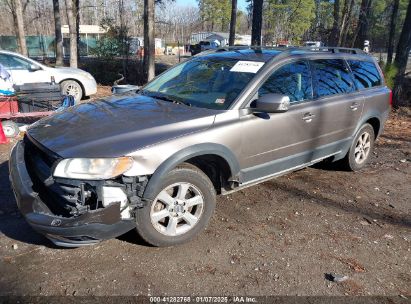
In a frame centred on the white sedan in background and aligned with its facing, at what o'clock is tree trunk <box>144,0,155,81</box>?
The tree trunk is roughly at 11 o'clock from the white sedan in background.

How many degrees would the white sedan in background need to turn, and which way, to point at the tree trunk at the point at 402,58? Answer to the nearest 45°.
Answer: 0° — it already faces it

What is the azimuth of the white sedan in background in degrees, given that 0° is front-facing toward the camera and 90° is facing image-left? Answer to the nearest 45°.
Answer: approximately 270°
